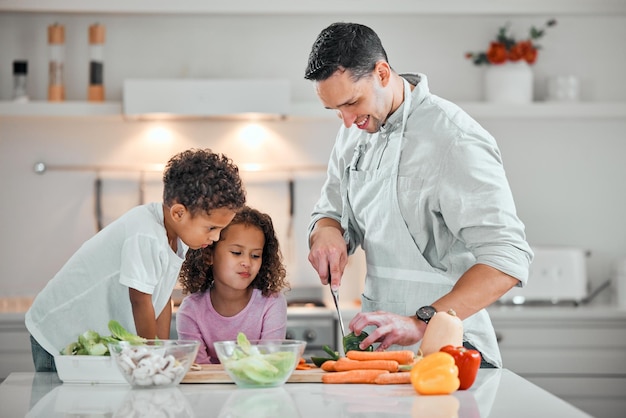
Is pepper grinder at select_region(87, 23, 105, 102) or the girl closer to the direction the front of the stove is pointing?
the girl

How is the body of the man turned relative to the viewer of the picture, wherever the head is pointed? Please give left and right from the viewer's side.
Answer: facing the viewer and to the left of the viewer

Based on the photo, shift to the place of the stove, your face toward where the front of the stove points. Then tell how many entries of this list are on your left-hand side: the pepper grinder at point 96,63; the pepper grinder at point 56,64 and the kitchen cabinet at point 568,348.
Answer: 1

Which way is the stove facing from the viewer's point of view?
toward the camera

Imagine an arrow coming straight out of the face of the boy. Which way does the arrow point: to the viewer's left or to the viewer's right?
to the viewer's right

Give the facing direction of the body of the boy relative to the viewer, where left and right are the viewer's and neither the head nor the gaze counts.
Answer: facing to the right of the viewer

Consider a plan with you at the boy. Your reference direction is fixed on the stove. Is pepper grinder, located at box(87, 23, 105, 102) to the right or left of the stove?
left

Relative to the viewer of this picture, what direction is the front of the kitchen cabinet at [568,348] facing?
facing the viewer

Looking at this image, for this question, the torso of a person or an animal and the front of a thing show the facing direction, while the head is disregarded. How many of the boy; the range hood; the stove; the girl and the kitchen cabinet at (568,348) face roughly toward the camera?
4

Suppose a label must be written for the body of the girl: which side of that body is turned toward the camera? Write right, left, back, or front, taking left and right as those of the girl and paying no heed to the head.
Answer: front

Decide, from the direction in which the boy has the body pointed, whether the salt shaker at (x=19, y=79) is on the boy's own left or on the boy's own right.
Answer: on the boy's own left
